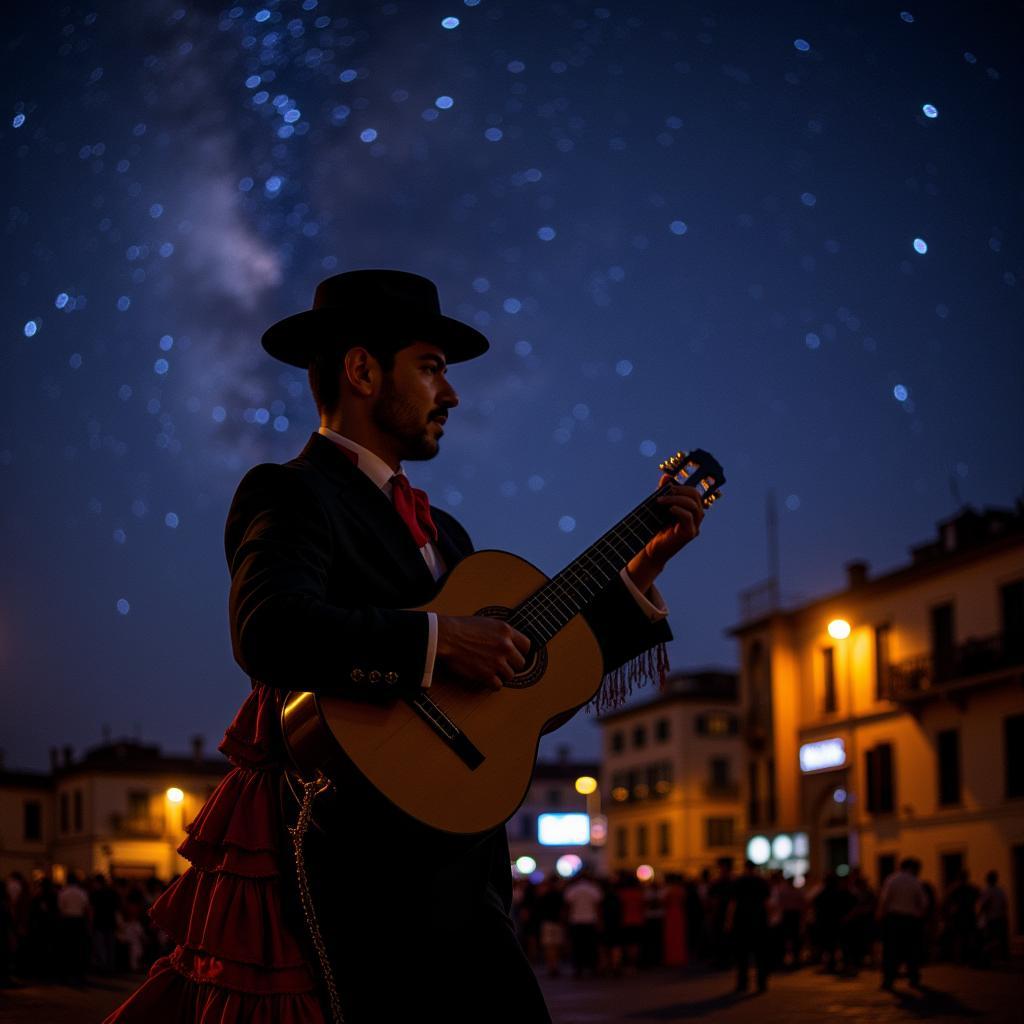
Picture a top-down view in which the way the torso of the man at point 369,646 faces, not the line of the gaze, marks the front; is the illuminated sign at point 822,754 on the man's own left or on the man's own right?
on the man's own left

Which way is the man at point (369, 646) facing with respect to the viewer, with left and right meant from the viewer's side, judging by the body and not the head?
facing the viewer and to the right of the viewer

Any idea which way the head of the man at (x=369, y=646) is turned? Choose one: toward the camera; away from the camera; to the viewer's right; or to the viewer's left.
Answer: to the viewer's right

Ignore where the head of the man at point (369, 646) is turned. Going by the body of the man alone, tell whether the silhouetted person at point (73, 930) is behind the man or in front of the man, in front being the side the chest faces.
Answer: behind

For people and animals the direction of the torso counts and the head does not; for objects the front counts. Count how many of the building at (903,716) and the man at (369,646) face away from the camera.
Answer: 0

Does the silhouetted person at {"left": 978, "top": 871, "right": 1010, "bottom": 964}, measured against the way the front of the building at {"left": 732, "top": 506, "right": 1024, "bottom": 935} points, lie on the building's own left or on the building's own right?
on the building's own left

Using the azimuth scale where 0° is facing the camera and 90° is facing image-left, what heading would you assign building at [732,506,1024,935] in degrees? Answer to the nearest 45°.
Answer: approximately 45°

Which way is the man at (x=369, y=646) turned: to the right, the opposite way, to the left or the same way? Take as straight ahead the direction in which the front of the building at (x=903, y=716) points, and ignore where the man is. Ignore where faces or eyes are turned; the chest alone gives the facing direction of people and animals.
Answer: to the left

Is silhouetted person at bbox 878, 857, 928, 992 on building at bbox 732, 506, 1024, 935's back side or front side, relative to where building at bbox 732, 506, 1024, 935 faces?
on the front side
